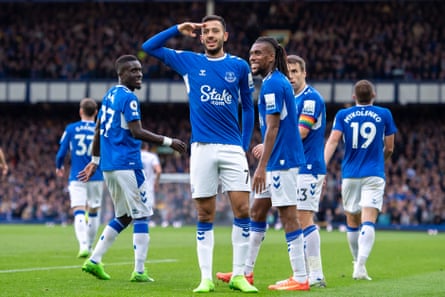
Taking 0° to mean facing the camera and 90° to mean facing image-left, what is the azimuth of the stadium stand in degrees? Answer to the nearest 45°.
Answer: approximately 0°
